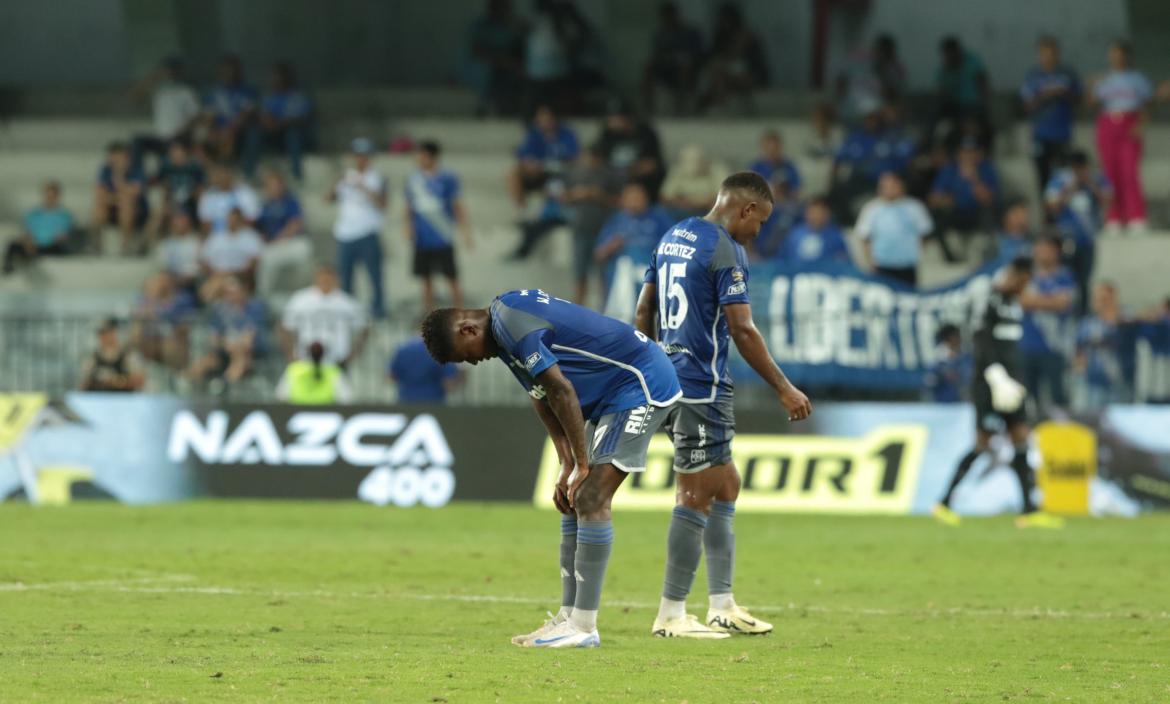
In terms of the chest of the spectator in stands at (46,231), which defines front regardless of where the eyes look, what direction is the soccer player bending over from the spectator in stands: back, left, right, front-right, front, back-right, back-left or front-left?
front-left

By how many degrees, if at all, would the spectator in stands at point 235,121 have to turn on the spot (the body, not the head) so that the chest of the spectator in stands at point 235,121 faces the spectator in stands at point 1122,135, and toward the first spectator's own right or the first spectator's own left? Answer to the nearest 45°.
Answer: approximately 45° to the first spectator's own left

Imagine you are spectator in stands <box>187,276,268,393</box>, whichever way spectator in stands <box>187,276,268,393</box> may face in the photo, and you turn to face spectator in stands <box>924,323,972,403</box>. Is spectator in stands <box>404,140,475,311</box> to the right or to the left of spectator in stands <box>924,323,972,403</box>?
left

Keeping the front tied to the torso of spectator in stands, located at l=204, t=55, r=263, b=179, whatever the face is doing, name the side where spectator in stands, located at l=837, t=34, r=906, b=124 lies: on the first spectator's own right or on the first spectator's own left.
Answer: on the first spectator's own left

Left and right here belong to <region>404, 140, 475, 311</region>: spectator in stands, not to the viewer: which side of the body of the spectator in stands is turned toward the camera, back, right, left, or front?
front

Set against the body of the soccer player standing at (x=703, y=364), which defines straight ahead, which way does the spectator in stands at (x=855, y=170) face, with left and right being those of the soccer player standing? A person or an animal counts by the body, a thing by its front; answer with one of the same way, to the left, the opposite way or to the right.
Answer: the opposite way

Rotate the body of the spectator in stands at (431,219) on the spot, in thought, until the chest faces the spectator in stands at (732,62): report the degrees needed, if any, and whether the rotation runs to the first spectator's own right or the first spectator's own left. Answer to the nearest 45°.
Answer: approximately 135° to the first spectator's own left

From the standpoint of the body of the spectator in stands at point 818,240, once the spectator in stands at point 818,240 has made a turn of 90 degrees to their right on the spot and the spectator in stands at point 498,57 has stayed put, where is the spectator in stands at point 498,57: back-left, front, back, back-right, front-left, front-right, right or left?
front-right

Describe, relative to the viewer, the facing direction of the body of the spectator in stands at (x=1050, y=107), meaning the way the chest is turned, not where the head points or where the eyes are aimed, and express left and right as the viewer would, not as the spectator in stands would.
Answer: facing the viewer

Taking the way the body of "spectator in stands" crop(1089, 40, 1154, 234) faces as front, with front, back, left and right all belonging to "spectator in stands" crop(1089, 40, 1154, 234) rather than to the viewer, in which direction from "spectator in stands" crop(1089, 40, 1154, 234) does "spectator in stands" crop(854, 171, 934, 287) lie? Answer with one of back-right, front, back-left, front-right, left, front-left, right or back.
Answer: front-right
